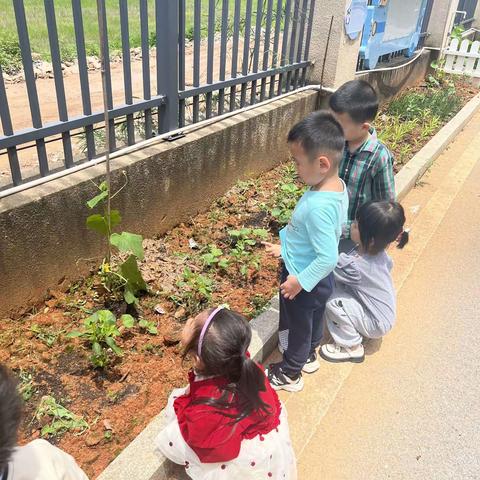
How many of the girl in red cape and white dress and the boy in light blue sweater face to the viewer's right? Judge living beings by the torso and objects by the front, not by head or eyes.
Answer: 0

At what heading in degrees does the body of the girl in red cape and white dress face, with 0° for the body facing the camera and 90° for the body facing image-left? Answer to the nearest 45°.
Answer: approximately 135°

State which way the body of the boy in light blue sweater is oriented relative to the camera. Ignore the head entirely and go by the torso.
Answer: to the viewer's left

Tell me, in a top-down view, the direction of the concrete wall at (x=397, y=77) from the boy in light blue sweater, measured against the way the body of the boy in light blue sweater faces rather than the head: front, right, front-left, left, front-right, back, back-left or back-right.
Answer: right

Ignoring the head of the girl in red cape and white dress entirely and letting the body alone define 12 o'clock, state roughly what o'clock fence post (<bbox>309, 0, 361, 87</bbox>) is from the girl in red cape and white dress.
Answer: The fence post is roughly at 2 o'clock from the girl in red cape and white dress.

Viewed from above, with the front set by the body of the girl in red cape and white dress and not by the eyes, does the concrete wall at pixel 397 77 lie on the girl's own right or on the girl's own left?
on the girl's own right

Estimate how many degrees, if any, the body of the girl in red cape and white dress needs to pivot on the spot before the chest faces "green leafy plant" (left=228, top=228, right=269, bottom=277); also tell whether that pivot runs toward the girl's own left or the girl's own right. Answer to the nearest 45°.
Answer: approximately 45° to the girl's own right

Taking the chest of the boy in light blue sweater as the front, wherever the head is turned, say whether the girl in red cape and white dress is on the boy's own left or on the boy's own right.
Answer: on the boy's own left

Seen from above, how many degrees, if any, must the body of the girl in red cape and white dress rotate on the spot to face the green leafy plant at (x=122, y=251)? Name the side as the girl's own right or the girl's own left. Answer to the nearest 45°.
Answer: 0° — they already face it

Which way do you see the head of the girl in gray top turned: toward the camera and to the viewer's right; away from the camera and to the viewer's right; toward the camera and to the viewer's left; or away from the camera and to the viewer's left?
away from the camera and to the viewer's left

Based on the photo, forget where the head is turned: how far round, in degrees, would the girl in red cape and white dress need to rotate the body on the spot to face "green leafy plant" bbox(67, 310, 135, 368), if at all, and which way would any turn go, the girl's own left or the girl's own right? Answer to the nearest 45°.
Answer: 0° — they already face it

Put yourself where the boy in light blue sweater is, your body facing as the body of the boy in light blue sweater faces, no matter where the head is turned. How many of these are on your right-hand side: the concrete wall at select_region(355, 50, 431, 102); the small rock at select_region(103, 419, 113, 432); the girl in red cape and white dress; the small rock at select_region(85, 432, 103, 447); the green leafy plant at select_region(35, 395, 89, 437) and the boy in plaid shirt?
2
